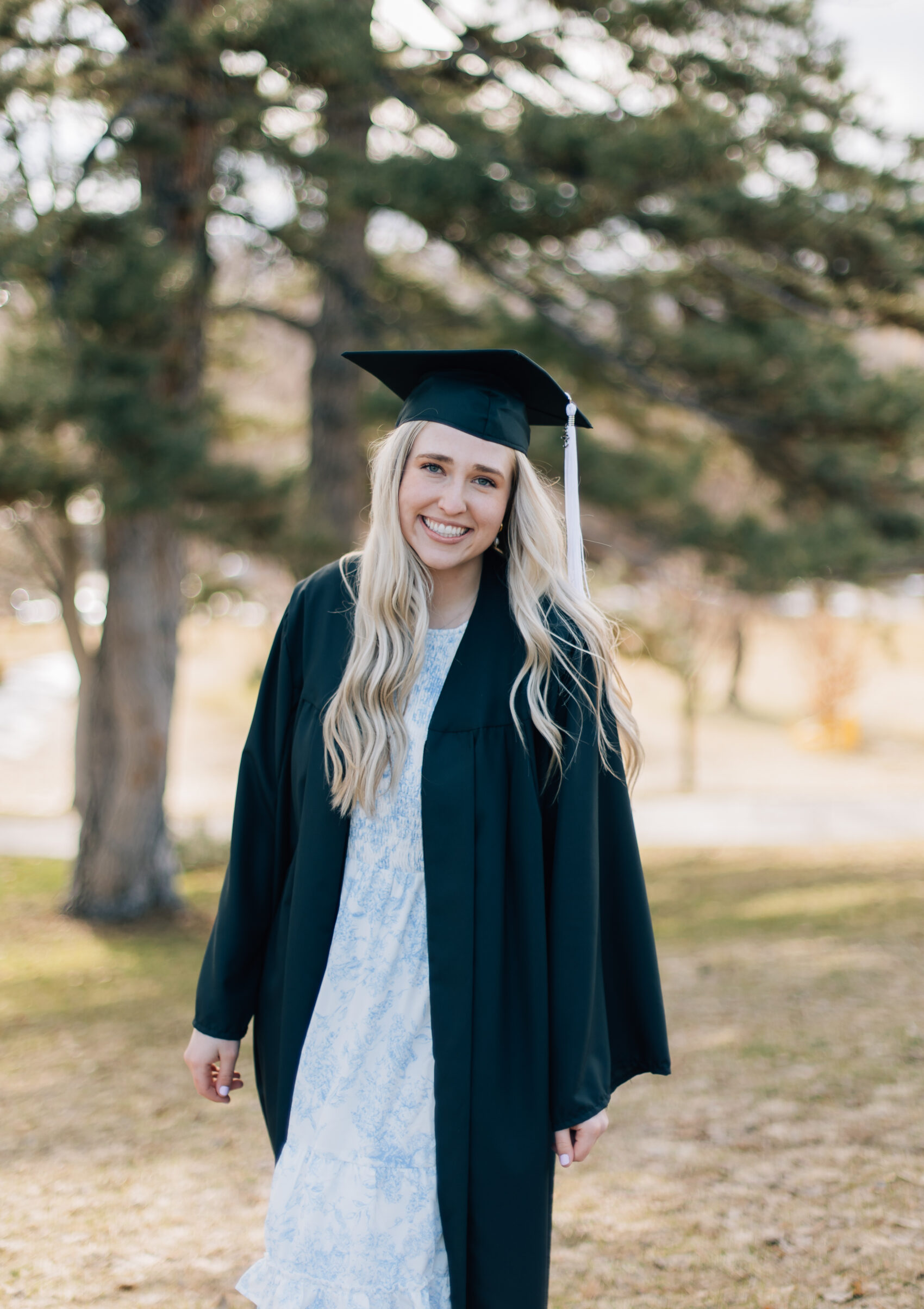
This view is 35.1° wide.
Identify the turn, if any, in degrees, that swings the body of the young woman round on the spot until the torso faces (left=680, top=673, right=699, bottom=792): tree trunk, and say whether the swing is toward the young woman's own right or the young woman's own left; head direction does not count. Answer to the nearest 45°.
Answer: approximately 180°

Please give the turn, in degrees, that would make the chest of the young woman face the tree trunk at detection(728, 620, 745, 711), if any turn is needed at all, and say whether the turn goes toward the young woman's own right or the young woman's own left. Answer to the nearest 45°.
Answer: approximately 180°

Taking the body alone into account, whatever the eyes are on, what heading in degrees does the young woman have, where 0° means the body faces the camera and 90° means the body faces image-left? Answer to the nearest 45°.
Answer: approximately 0°

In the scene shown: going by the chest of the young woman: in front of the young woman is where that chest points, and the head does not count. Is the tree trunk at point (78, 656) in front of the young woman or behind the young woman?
behind

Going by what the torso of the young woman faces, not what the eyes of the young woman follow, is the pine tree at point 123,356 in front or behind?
behind
